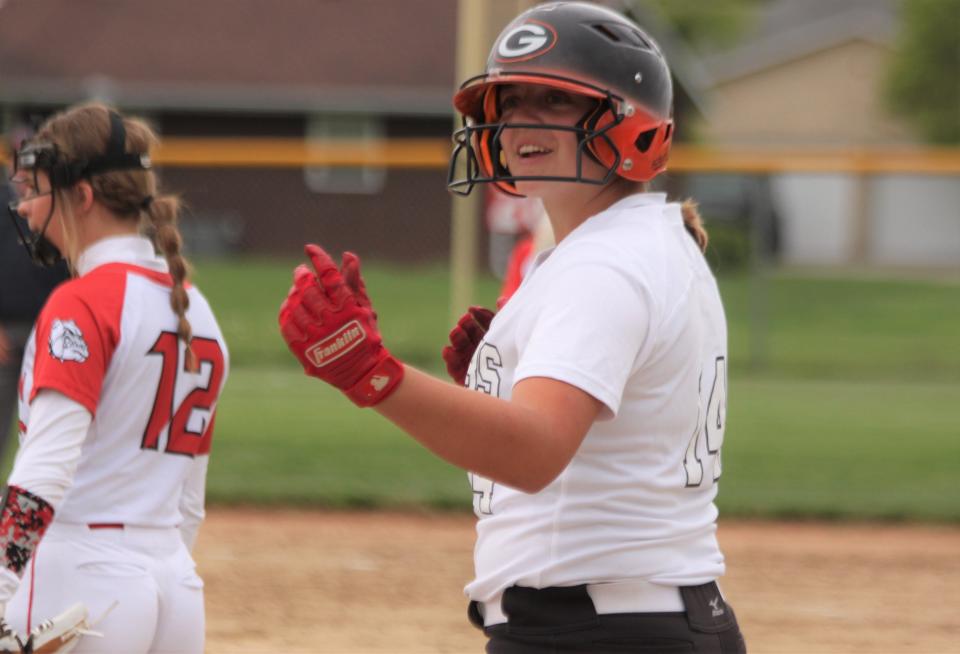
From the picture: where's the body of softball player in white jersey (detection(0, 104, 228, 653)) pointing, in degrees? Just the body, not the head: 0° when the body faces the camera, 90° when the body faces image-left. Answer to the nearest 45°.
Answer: approximately 135°

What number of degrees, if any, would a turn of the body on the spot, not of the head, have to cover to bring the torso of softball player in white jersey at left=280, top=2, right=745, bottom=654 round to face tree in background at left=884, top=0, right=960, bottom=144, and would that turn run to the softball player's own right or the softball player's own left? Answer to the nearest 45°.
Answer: approximately 90° to the softball player's own right

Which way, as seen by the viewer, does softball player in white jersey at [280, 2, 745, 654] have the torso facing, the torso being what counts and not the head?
to the viewer's left

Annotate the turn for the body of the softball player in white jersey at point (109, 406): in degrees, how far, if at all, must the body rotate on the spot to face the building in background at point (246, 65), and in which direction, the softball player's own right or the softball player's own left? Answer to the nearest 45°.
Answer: approximately 45° to the softball player's own right

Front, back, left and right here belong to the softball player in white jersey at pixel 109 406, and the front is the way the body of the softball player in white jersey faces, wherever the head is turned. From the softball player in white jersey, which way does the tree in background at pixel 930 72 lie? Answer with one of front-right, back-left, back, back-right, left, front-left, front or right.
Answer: right

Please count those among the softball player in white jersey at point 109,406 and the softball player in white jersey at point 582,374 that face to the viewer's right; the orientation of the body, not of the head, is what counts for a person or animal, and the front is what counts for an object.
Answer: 0

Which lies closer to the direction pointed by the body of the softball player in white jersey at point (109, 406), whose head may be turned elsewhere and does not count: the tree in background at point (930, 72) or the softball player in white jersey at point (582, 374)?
the tree in background

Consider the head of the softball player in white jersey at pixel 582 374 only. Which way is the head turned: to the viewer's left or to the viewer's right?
to the viewer's left
